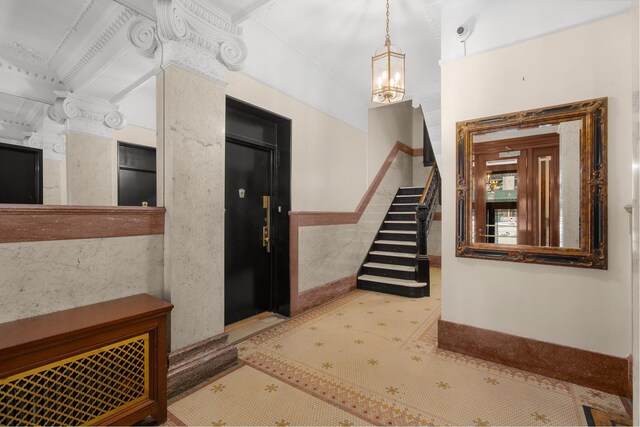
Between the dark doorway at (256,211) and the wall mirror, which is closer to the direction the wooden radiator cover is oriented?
the wall mirror

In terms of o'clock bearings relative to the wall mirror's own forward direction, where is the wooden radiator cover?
The wooden radiator cover is roughly at 12 o'clock from the wall mirror.

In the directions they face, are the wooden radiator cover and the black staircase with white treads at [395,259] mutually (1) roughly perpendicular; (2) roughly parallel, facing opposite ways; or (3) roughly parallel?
roughly perpendicular

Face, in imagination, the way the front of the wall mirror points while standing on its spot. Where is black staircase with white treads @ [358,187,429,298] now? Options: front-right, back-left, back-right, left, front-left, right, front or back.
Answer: right

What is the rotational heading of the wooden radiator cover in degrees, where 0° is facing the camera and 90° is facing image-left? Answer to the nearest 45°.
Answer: approximately 315°

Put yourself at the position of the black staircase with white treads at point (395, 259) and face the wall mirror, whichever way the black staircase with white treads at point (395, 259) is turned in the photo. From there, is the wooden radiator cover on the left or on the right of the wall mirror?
right

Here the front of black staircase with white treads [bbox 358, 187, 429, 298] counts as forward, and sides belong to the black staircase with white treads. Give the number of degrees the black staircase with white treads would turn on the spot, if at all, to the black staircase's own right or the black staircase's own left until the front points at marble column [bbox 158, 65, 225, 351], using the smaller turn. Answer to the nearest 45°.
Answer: approximately 45° to the black staircase's own right
